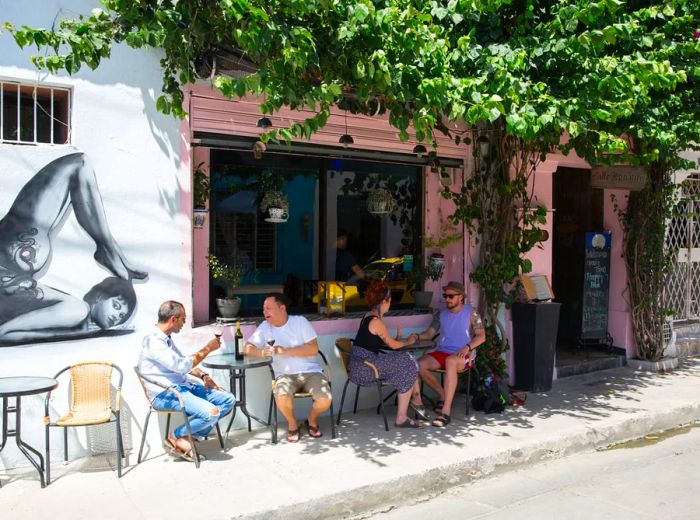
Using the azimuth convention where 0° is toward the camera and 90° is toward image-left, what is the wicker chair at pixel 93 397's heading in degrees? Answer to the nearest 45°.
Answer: approximately 0°

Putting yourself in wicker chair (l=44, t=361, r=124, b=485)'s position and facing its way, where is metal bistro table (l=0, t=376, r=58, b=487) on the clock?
The metal bistro table is roughly at 2 o'clock from the wicker chair.

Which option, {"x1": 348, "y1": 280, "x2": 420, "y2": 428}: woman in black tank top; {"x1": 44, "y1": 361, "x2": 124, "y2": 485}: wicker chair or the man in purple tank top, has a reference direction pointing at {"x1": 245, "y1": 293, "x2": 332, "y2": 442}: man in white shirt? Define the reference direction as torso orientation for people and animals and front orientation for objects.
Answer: the man in purple tank top

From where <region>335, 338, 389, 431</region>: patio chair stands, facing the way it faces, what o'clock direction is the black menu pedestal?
The black menu pedestal is roughly at 11 o'clock from the patio chair.

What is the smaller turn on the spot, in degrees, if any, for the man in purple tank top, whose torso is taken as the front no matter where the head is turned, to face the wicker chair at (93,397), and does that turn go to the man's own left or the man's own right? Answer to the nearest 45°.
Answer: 0° — they already face it

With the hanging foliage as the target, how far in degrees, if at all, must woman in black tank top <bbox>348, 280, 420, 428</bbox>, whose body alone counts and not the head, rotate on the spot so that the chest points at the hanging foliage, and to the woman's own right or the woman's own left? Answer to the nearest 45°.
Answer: approximately 45° to the woman's own left

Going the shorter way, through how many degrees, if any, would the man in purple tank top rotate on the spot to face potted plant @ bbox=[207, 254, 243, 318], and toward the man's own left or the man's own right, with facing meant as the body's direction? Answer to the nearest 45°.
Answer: approximately 45° to the man's own right

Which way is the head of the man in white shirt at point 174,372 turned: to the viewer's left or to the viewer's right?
to the viewer's right

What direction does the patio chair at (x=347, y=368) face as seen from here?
to the viewer's right

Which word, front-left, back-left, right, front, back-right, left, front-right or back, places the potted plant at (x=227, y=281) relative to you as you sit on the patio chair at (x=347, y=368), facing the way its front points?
back

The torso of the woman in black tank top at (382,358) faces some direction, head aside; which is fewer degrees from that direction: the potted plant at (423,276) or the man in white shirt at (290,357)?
the potted plant

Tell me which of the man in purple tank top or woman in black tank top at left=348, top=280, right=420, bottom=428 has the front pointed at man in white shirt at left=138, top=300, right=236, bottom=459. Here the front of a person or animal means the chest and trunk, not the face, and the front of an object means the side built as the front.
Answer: the man in purple tank top

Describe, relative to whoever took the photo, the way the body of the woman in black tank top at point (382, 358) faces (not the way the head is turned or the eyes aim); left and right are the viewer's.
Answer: facing to the right of the viewer

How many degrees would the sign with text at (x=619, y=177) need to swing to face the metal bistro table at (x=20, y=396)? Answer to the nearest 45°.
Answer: approximately 45° to its right

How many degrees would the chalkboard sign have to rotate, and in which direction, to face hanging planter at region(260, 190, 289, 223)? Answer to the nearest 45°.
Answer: approximately 45° to its right

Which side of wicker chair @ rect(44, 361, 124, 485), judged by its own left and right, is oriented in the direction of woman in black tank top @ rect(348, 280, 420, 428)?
left
